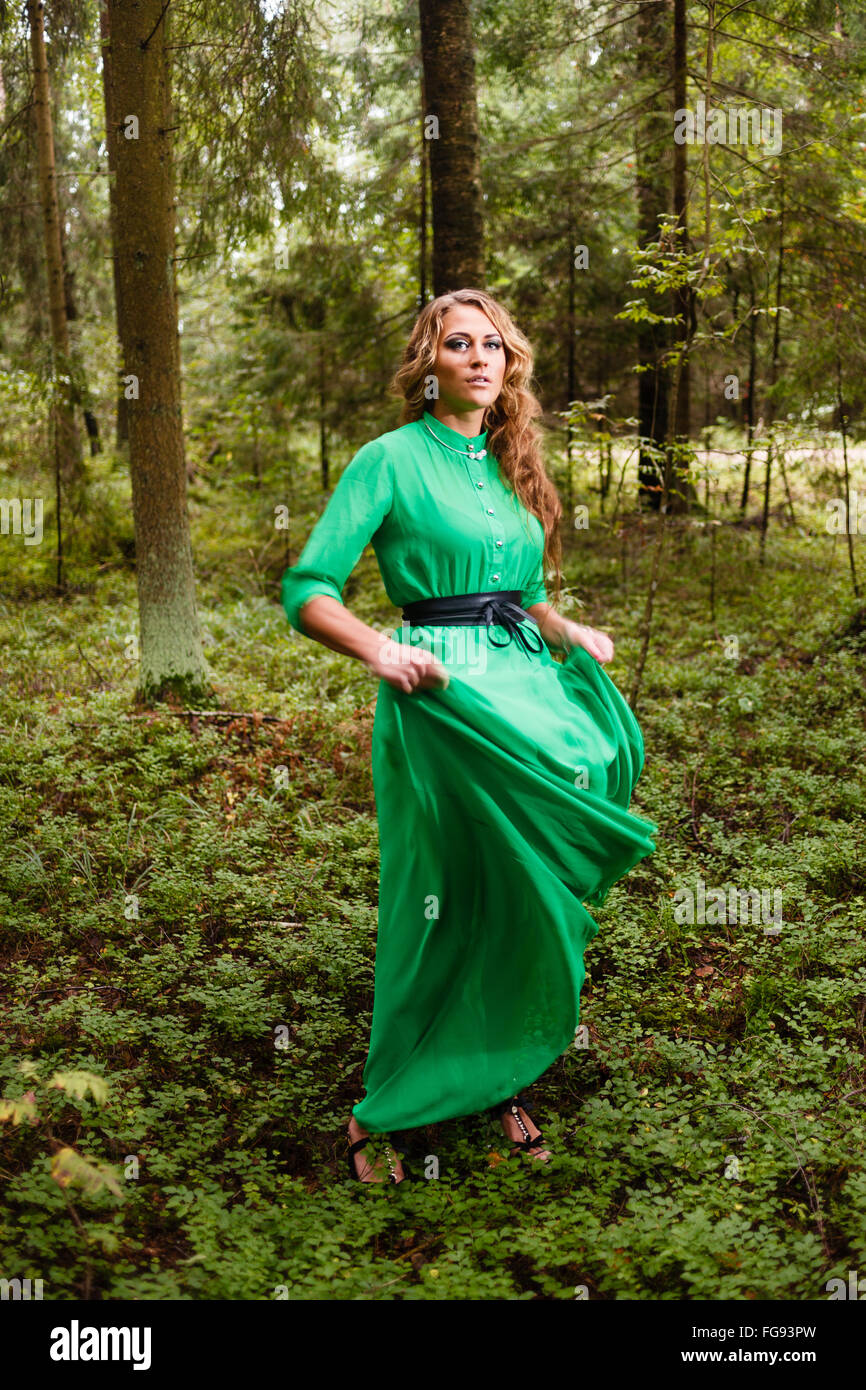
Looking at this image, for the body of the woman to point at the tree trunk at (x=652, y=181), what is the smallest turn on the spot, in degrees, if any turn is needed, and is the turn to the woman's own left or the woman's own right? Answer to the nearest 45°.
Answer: approximately 135° to the woman's own left

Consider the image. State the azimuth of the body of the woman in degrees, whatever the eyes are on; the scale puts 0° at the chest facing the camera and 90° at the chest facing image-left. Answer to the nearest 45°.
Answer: approximately 315°

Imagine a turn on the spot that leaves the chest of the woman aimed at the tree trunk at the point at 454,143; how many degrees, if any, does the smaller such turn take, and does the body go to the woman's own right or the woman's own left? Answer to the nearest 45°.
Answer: approximately 135° to the woman's own left

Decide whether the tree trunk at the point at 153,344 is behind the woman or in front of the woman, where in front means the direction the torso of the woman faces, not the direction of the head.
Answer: behind
